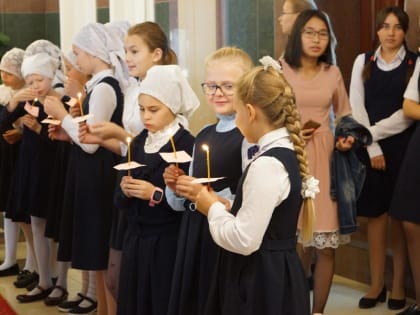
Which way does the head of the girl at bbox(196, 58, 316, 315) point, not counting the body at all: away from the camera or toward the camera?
away from the camera

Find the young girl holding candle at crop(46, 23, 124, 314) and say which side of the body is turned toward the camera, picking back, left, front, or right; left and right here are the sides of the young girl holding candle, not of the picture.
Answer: left

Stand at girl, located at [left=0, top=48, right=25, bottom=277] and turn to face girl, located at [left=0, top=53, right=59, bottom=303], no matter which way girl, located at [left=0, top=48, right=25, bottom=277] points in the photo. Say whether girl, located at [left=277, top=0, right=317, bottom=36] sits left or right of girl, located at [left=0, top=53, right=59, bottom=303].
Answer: left

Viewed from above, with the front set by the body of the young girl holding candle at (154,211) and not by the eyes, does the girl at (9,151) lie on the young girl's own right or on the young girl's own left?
on the young girl's own right

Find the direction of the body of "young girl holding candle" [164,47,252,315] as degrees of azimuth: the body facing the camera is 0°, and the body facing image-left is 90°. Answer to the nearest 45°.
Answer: approximately 45°

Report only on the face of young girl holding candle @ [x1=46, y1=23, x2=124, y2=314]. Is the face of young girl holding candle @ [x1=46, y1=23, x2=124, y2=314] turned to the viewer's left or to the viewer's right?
to the viewer's left

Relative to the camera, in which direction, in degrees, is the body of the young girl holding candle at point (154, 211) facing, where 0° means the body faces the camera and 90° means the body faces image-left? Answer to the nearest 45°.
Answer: approximately 45°

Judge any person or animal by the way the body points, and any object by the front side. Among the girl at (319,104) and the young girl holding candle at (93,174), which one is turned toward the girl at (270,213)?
the girl at (319,104)
